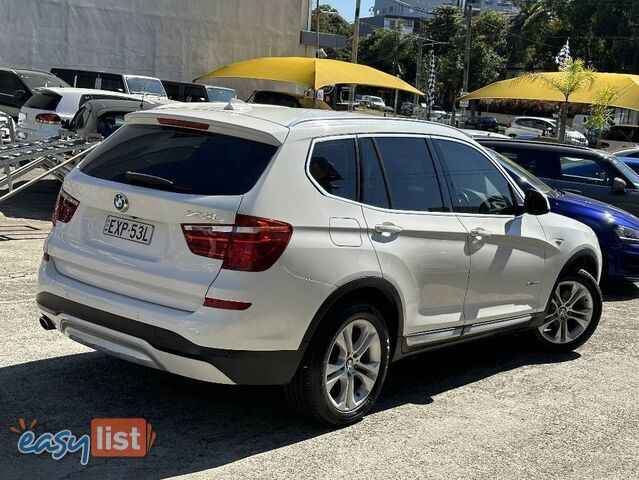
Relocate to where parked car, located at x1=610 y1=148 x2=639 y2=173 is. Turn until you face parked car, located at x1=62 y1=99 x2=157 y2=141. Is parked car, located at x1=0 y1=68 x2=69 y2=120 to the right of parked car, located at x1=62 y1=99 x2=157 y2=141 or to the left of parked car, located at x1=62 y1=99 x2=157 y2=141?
right

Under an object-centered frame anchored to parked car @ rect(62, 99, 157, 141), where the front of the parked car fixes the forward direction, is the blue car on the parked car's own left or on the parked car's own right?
on the parked car's own right

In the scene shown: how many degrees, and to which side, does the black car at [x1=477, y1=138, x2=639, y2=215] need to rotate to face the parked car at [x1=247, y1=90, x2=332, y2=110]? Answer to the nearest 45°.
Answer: approximately 180°

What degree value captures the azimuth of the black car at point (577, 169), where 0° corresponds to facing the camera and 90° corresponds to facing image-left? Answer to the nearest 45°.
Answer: approximately 315°

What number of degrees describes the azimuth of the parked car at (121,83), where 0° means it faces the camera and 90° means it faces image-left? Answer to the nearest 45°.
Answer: approximately 315°

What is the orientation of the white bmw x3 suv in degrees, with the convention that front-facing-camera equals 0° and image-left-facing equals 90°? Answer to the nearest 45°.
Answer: approximately 225°

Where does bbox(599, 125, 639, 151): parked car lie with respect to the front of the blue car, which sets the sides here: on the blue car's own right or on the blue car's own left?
on the blue car's own left
